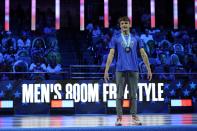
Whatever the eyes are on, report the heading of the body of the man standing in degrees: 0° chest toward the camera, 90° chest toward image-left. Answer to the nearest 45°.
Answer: approximately 0°
